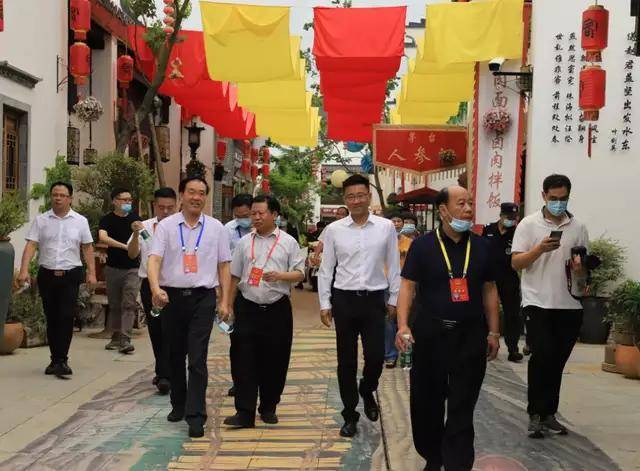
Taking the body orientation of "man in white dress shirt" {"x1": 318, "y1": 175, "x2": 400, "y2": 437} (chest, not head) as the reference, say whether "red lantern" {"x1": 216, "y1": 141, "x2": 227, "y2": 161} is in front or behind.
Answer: behind

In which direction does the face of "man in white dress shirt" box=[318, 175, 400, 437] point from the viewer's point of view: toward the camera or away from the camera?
toward the camera

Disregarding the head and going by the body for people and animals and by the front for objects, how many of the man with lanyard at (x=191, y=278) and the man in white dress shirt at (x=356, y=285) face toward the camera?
2

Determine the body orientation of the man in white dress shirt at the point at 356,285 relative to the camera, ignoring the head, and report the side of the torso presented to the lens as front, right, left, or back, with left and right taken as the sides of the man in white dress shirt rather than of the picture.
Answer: front

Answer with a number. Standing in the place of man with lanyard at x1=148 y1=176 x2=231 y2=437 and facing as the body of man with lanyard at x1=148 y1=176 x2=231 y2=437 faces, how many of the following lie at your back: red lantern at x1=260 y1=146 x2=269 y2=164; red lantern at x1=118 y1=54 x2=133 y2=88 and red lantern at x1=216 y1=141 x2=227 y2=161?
3

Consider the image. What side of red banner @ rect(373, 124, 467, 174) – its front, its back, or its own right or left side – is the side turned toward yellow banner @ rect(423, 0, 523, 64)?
front

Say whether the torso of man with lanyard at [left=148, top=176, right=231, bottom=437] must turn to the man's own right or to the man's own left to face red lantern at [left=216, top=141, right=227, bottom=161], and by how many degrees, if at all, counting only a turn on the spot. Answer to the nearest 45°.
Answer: approximately 180°

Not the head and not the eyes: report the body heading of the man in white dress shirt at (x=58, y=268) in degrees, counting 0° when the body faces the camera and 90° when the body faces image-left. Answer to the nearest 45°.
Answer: approximately 0°

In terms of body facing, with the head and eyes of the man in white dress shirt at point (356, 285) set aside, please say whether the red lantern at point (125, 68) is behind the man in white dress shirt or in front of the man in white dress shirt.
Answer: behind

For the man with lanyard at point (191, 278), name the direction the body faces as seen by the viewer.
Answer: toward the camera

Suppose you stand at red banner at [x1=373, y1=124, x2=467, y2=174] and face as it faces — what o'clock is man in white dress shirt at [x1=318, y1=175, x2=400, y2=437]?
The man in white dress shirt is roughly at 12 o'clock from the red banner.

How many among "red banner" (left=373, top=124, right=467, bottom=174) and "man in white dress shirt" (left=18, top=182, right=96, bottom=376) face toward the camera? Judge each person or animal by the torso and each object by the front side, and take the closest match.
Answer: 2

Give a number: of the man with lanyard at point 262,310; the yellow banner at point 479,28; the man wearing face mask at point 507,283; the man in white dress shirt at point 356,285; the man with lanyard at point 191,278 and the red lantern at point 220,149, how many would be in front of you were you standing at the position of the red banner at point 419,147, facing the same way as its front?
5

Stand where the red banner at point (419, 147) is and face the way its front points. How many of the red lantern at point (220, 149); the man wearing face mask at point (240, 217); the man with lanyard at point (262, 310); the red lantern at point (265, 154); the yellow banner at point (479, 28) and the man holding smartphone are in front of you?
4

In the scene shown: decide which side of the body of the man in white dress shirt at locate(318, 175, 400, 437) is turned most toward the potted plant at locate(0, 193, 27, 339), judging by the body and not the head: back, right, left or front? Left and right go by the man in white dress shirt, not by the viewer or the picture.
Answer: right
